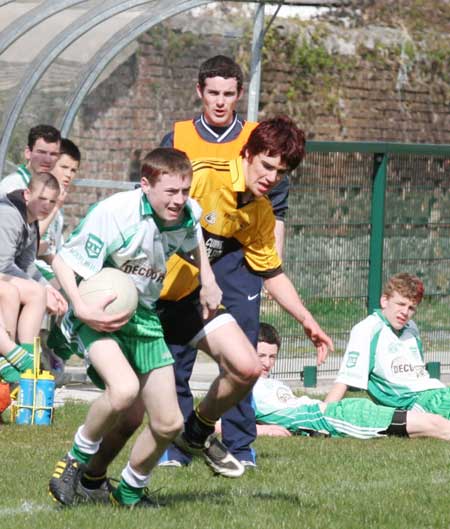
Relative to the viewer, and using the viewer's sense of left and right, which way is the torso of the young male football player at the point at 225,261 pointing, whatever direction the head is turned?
facing the viewer

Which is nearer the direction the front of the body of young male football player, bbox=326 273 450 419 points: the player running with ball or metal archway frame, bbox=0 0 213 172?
the player running with ball

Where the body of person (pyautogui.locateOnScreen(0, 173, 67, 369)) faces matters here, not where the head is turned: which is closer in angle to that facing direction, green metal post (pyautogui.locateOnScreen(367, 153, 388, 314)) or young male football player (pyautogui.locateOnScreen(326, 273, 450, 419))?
the young male football player

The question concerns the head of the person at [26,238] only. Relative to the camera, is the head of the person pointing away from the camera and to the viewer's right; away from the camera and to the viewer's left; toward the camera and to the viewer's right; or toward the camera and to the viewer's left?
toward the camera and to the viewer's right
